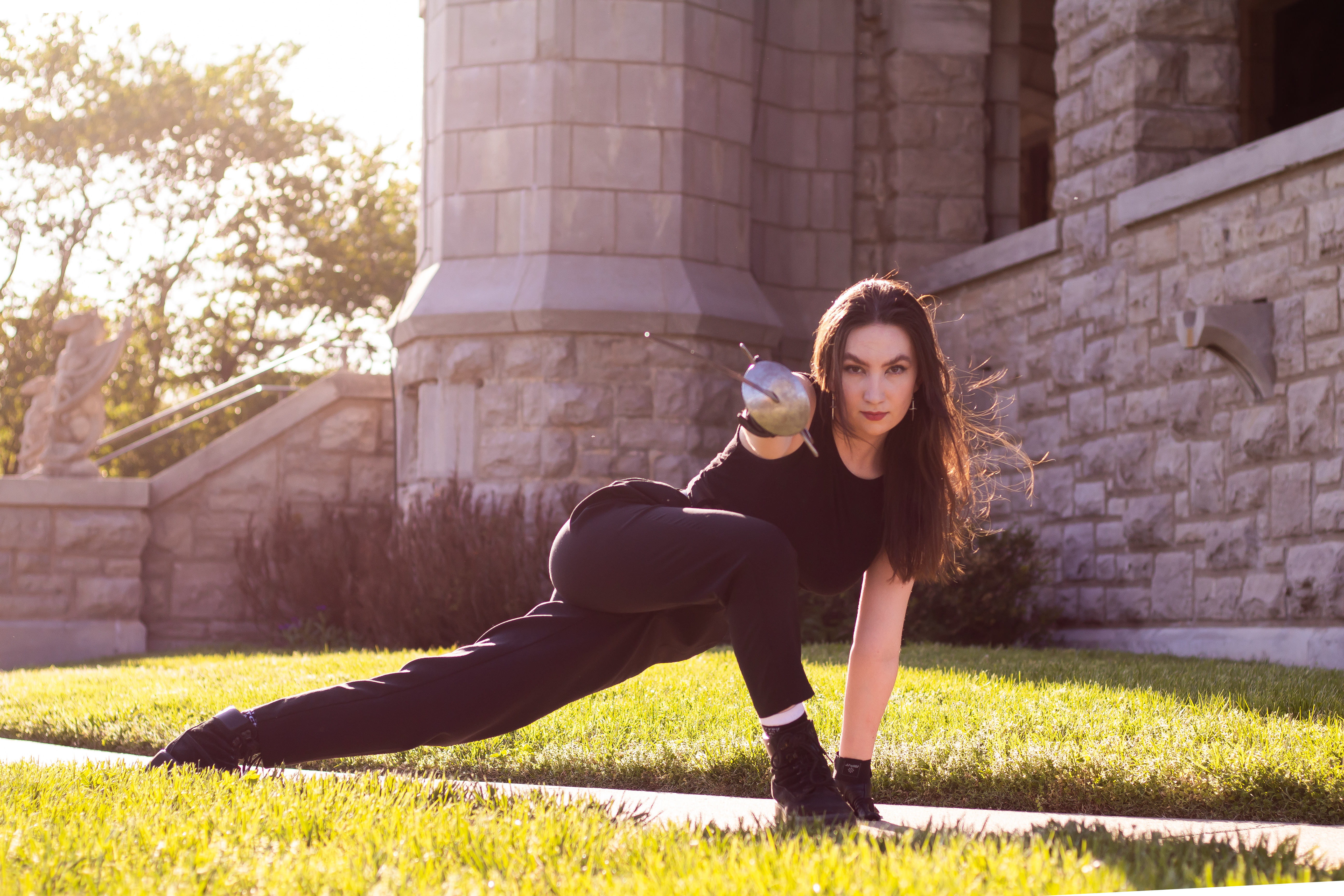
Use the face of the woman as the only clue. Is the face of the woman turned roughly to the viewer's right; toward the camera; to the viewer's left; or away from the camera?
toward the camera

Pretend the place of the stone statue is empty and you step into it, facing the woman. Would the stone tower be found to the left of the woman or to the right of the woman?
left

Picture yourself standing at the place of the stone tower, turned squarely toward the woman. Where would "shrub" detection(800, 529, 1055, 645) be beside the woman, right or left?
left

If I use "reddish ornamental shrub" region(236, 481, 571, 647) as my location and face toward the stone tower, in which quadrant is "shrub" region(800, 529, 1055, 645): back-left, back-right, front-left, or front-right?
front-right

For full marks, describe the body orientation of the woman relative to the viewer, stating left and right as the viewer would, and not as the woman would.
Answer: facing the viewer and to the right of the viewer

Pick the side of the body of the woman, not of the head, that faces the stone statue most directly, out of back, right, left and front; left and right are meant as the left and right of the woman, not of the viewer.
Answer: back
